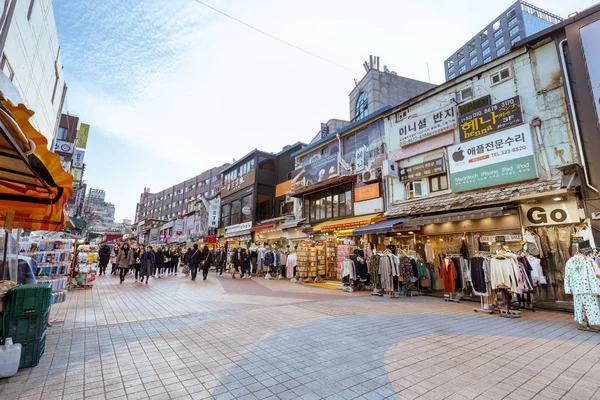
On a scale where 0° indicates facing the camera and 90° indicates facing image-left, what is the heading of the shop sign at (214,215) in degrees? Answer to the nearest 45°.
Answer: approximately 0°

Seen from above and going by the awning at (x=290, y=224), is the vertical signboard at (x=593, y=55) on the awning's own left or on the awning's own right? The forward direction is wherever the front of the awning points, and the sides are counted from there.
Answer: on the awning's own left

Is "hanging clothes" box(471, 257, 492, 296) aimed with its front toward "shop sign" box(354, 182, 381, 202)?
no

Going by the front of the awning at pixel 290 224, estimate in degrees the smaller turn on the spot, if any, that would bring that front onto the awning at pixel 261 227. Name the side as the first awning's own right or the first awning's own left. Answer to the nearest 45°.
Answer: approximately 90° to the first awning's own right

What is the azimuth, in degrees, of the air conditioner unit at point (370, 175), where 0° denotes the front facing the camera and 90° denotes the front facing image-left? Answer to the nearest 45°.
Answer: approximately 45°

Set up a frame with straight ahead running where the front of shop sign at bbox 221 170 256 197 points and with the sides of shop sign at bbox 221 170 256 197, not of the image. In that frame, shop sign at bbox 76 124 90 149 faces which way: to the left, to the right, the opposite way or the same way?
to the left

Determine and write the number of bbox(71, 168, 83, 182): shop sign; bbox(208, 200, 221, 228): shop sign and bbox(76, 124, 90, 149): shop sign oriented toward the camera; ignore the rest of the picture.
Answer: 3

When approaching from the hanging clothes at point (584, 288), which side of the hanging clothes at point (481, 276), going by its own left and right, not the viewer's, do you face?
left

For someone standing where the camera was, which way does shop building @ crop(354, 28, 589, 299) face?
facing the viewer and to the left of the viewer

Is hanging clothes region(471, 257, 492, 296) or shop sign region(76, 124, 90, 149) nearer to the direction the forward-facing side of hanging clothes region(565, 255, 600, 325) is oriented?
the shop sign

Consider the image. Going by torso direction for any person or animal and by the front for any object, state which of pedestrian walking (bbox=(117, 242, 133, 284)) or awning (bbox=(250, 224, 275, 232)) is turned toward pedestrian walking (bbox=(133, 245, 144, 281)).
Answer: the awning

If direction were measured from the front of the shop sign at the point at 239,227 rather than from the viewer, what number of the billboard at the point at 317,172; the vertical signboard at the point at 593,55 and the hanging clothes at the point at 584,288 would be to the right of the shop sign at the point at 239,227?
0

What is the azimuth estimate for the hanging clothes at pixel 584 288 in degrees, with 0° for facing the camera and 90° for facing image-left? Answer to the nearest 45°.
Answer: approximately 45°

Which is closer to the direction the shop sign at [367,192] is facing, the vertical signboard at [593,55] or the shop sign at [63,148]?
the shop sign

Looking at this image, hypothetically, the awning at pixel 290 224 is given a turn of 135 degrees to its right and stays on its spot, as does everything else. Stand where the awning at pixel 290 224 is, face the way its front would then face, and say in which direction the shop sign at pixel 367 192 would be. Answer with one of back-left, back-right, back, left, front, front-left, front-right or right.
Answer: back-right

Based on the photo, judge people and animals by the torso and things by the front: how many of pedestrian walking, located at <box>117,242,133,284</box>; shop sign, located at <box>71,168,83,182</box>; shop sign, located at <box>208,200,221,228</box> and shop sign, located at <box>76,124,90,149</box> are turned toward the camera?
4

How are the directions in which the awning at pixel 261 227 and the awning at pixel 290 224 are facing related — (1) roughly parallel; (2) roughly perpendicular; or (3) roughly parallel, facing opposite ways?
roughly parallel
